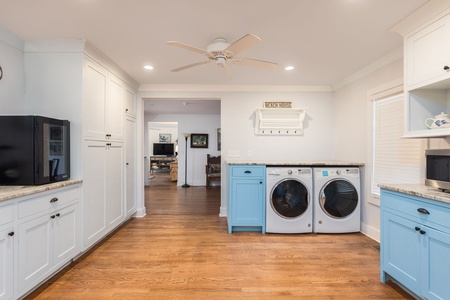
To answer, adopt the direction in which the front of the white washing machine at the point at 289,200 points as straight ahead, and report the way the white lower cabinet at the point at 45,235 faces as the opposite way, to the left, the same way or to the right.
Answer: to the left

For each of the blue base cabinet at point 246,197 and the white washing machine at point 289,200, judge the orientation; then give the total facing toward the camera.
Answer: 2

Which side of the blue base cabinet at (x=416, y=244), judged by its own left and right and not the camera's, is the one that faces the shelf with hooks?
right

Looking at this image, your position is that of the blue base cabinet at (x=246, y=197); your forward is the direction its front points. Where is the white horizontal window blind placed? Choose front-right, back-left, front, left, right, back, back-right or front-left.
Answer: left

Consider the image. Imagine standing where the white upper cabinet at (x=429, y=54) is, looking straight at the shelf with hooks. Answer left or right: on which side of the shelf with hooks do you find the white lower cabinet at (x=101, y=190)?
left

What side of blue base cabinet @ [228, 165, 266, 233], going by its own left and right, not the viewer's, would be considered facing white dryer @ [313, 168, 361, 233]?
left

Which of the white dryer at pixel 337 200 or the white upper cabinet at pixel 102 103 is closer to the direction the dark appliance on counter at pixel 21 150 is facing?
the white dryer

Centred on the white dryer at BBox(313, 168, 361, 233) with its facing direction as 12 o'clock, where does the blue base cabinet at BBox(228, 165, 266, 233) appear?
The blue base cabinet is roughly at 2 o'clock from the white dryer.

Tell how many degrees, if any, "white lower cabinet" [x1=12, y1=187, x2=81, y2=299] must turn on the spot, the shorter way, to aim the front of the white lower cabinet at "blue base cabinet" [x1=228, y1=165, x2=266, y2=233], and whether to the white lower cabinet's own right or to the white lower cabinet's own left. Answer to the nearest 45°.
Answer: approximately 45° to the white lower cabinet's own left
